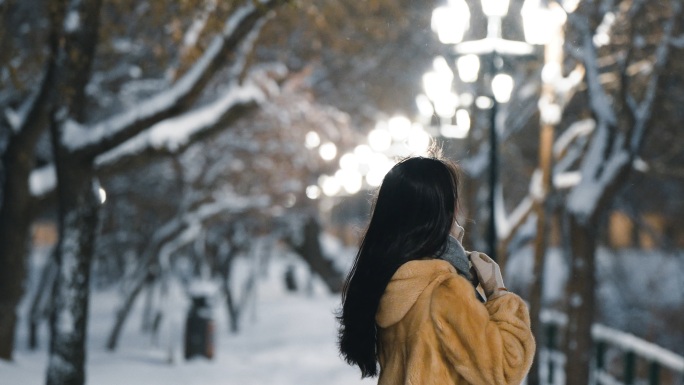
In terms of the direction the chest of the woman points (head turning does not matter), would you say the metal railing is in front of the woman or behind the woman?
in front

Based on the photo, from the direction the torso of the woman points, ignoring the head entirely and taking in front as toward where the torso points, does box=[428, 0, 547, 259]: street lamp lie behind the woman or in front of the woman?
in front

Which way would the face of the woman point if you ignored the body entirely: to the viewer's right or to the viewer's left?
to the viewer's right

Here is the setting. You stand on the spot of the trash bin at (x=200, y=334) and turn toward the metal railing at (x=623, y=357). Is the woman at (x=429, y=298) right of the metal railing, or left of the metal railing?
right

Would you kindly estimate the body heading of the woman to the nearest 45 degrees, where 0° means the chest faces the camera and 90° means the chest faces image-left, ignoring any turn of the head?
approximately 225°

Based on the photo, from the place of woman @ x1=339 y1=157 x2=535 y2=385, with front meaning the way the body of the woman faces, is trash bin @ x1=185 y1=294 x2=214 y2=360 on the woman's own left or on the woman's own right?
on the woman's own left

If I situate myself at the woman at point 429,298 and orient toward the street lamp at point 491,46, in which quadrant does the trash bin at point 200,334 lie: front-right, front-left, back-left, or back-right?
front-left
